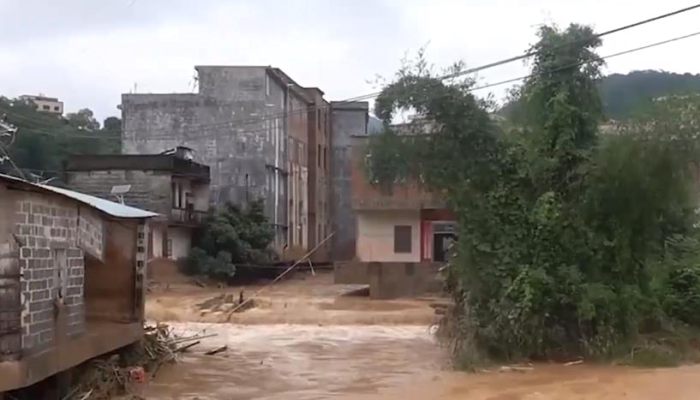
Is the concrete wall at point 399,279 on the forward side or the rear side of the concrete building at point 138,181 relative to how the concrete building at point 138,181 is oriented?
on the forward side

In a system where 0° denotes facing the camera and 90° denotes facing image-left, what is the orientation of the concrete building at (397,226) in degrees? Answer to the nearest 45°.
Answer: approximately 0°

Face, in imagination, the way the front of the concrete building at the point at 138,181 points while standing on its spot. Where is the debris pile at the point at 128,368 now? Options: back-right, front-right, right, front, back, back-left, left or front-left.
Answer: front-right

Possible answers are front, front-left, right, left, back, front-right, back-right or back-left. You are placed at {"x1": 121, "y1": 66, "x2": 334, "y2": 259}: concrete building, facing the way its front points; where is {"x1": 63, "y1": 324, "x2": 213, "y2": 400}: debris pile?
right

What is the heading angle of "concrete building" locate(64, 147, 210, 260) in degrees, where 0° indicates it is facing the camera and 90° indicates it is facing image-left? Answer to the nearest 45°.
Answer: approximately 315°

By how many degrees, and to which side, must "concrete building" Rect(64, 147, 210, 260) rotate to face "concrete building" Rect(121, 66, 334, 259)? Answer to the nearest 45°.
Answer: approximately 90° to its left

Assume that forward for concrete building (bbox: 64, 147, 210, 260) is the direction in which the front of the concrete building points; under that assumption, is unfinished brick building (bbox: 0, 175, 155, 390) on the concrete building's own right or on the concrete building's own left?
on the concrete building's own right

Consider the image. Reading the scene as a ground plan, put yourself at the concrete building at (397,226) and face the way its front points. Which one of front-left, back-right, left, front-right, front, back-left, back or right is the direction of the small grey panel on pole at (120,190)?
right
